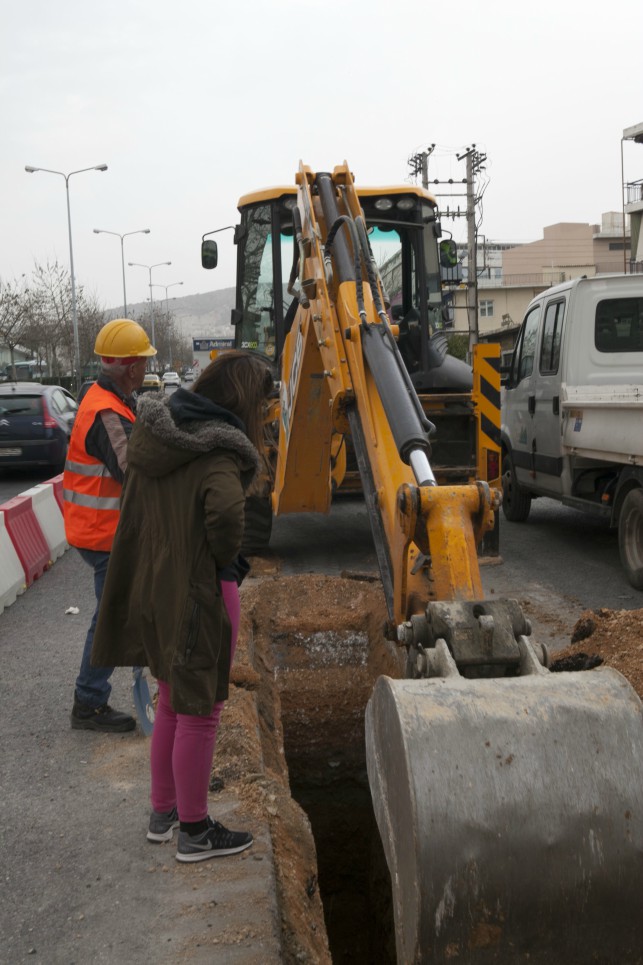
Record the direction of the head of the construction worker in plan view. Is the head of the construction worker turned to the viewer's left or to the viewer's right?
to the viewer's right

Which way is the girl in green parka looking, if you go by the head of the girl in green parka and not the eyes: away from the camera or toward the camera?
away from the camera

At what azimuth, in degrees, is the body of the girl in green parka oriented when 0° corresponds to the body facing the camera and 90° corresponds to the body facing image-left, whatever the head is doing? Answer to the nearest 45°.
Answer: approximately 225°

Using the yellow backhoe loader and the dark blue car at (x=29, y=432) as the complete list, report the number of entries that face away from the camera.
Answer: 2

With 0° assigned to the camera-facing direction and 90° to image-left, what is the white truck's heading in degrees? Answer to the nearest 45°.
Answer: approximately 135°

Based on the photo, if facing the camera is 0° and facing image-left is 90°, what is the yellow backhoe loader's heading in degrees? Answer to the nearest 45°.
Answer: approximately 180°

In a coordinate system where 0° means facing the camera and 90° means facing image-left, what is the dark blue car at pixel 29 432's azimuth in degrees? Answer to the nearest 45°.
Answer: approximately 180°

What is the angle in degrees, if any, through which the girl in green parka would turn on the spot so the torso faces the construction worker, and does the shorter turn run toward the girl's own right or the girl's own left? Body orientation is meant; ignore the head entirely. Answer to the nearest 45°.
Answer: approximately 45° to the girl's own left

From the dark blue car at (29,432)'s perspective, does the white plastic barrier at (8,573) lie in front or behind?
behind
